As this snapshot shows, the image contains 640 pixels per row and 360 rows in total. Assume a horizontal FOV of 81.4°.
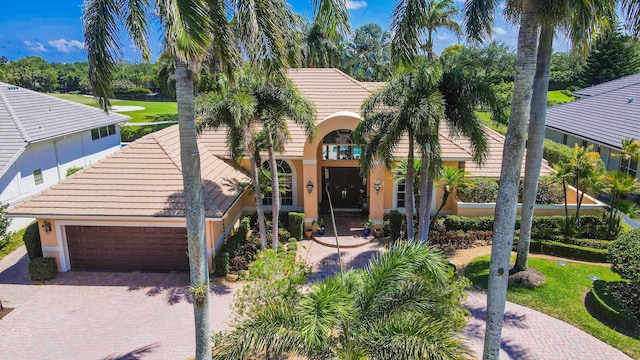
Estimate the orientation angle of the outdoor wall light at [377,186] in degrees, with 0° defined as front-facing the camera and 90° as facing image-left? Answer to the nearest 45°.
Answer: approximately 0°

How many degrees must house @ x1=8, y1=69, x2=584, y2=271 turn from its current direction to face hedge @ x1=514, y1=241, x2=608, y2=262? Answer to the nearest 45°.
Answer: approximately 90° to its left

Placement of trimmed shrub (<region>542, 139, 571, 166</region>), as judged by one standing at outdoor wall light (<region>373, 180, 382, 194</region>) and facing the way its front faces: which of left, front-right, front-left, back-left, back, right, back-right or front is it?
back-left

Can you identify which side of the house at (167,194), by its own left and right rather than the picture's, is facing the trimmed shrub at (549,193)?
left

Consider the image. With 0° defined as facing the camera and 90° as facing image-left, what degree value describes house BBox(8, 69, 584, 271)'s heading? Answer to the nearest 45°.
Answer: approximately 0°

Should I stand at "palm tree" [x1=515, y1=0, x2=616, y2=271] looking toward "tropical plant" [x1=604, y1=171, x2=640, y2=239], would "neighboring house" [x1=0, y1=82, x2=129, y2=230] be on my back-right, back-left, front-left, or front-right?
back-left

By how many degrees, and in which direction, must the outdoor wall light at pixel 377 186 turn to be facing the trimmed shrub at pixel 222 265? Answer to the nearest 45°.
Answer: approximately 45° to its right

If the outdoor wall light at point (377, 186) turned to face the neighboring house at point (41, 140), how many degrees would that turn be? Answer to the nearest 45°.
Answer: approximately 90° to its right

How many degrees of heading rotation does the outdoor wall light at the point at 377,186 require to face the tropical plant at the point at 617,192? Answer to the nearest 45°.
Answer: approximately 90° to its left

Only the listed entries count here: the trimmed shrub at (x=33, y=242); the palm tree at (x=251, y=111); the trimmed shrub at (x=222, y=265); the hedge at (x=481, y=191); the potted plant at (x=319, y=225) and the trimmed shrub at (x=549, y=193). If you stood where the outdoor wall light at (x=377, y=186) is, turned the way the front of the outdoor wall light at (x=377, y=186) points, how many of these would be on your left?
2

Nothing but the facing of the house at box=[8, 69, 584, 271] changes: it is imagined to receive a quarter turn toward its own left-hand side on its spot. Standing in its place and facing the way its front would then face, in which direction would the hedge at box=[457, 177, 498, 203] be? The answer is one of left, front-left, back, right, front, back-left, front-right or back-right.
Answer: front
